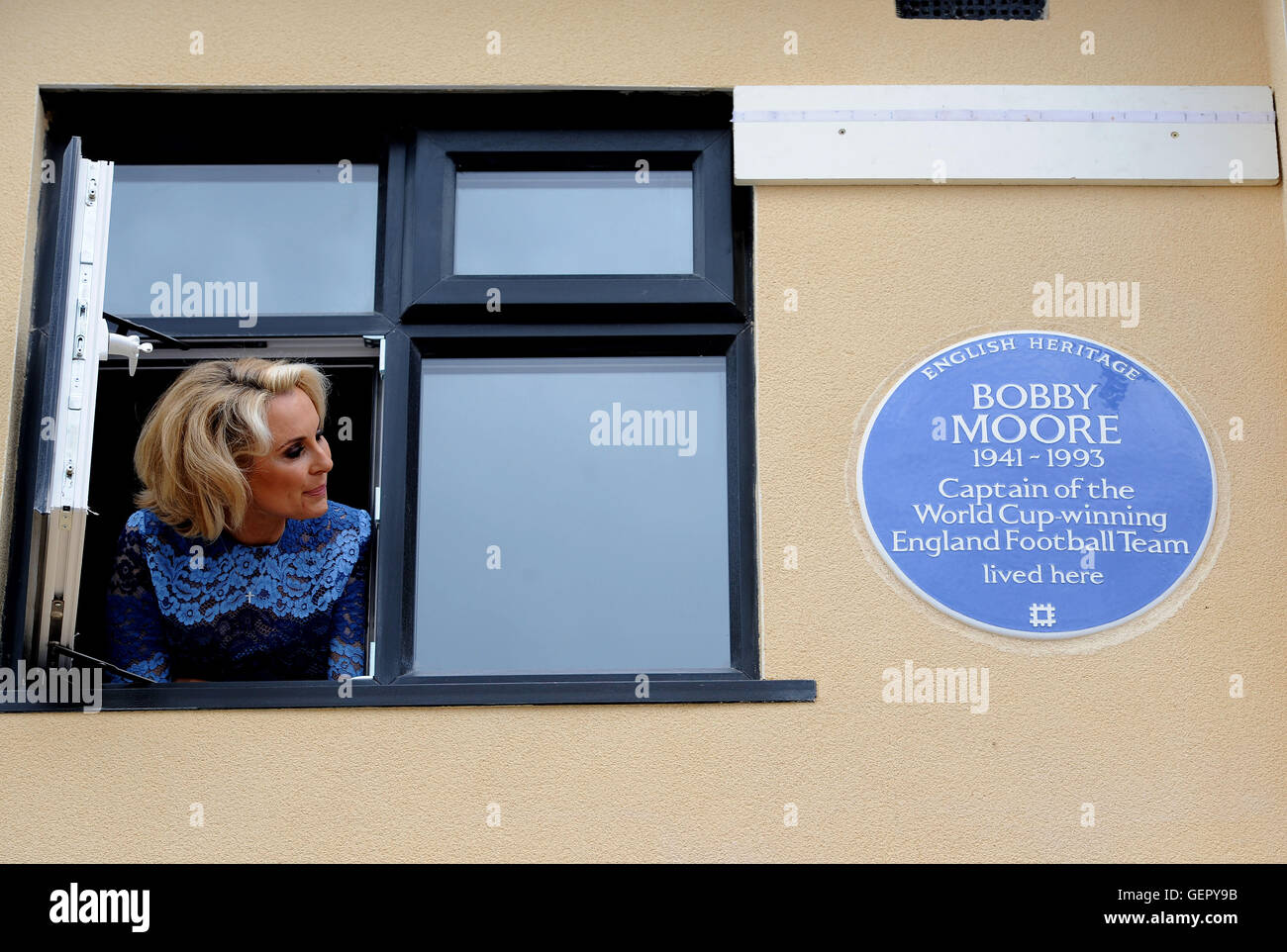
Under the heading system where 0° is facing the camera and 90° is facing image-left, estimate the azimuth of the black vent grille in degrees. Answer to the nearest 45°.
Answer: approximately 0°

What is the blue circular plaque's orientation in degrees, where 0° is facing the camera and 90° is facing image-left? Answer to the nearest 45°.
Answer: approximately 0°

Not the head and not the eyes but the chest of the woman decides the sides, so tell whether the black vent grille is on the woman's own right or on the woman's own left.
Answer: on the woman's own left

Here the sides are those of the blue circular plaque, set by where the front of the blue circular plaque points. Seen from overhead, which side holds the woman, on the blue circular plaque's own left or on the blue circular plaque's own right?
on the blue circular plaque's own right

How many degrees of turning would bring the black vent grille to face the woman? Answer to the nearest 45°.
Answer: approximately 90° to its right

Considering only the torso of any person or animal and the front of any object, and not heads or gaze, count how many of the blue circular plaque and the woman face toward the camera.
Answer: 2

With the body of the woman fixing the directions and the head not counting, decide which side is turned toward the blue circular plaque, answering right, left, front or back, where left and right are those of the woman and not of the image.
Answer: left
